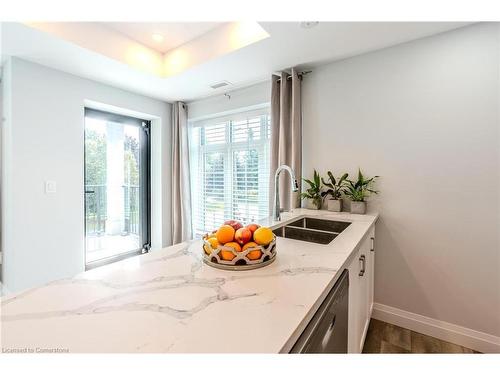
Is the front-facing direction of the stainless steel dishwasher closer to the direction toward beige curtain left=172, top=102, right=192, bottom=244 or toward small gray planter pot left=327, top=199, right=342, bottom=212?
the small gray planter pot

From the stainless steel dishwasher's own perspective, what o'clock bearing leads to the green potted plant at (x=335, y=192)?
The green potted plant is roughly at 9 o'clock from the stainless steel dishwasher.

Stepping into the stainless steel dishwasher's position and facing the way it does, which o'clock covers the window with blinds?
The window with blinds is roughly at 8 o'clock from the stainless steel dishwasher.

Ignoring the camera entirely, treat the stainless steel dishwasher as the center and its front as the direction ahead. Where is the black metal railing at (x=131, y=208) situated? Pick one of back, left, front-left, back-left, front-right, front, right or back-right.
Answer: back-left

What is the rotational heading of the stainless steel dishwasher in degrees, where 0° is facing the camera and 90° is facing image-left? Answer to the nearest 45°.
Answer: approximately 270°

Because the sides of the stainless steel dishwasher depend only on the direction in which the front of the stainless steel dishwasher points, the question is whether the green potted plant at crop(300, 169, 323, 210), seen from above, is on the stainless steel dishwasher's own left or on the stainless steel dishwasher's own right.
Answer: on the stainless steel dishwasher's own left

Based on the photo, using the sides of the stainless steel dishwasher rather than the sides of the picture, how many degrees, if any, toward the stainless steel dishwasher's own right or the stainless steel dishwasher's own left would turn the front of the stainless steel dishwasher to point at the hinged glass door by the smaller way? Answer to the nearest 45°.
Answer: approximately 135° to the stainless steel dishwasher's own left

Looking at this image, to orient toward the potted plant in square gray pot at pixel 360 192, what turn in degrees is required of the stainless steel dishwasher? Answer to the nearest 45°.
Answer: approximately 90° to its left

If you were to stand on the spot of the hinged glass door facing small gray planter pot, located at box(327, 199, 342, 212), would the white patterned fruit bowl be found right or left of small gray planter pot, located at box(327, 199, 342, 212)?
right

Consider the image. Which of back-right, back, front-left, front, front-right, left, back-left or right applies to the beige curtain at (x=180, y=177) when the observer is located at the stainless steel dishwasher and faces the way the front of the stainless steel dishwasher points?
back-left

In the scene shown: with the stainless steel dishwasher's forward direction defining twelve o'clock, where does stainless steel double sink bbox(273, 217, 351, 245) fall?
The stainless steel double sink is roughly at 9 o'clock from the stainless steel dishwasher.
